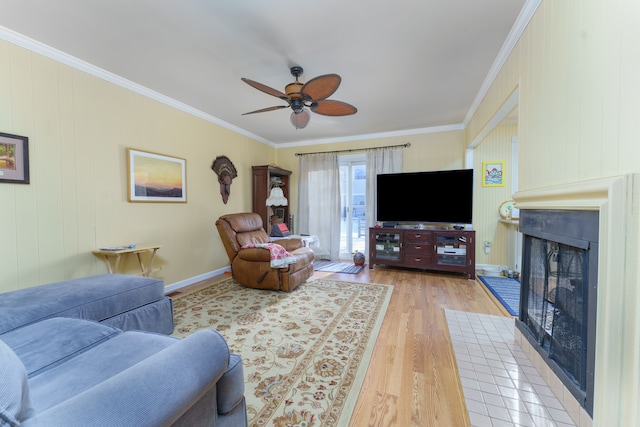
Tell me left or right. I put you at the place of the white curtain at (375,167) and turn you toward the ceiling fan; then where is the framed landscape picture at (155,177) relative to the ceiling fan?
right

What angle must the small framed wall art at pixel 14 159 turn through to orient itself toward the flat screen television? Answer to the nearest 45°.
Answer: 0° — it already faces it

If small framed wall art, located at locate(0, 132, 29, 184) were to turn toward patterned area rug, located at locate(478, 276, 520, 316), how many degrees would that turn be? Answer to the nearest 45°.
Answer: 0° — it already faces it

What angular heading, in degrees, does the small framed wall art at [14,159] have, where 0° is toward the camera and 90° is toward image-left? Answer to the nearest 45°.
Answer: approximately 315°

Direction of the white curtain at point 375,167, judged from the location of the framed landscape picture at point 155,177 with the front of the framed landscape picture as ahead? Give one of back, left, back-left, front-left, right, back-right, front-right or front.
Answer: front-left

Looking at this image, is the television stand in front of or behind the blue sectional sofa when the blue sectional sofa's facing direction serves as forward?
in front

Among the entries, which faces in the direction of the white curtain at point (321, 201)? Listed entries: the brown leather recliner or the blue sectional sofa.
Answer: the blue sectional sofa

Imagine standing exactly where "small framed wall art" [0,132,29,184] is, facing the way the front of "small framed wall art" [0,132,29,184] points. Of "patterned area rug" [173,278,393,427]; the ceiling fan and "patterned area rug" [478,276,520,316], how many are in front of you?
3

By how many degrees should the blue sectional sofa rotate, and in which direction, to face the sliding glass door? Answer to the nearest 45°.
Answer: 0° — it already faces it

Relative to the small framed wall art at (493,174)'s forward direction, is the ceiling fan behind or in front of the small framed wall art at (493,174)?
in front

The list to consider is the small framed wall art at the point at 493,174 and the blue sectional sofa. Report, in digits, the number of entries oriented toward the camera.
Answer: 1
